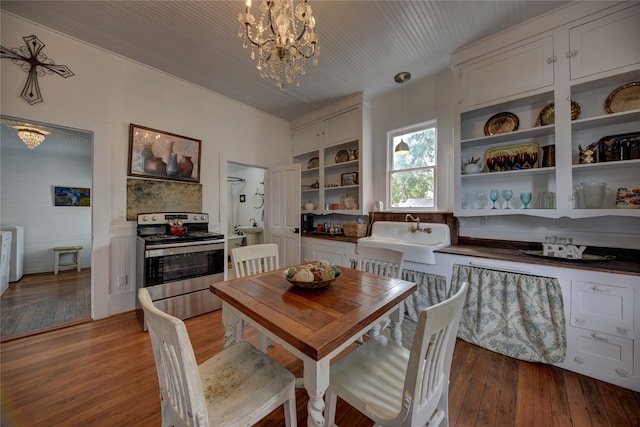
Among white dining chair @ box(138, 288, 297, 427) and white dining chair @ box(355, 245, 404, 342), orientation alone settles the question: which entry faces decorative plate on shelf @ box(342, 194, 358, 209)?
white dining chair @ box(138, 288, 297, 427)

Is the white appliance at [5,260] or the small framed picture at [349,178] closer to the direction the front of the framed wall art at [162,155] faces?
the small framed picture

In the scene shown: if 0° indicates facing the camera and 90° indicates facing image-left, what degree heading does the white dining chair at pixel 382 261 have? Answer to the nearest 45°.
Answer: approximately 45°

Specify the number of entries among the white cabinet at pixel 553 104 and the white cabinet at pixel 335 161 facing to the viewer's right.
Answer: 0

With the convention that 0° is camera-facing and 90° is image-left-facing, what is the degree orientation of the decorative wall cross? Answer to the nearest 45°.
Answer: approximately 315°

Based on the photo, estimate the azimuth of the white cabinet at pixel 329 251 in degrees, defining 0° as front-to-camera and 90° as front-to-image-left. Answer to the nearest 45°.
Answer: approximately 45°

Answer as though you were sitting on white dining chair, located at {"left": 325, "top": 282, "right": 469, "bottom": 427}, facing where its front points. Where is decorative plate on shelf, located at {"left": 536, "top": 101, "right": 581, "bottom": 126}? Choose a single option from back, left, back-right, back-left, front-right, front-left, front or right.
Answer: right

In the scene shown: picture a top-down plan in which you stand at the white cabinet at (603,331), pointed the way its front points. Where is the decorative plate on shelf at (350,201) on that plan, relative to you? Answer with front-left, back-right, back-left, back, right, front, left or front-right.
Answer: front-right

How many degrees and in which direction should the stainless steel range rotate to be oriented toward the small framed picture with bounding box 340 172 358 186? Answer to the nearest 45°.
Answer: approximately 45° to its left

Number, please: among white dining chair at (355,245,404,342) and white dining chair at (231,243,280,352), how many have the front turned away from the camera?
0

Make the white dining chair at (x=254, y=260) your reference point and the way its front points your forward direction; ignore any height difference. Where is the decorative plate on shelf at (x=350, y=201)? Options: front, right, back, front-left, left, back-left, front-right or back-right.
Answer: left

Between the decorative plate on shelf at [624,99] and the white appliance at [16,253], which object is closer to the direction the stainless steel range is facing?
the decorative plate on shelf

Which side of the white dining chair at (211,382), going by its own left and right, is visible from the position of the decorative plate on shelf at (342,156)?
front

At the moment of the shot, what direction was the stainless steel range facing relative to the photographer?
facing the viewer and to the right of the viewer
